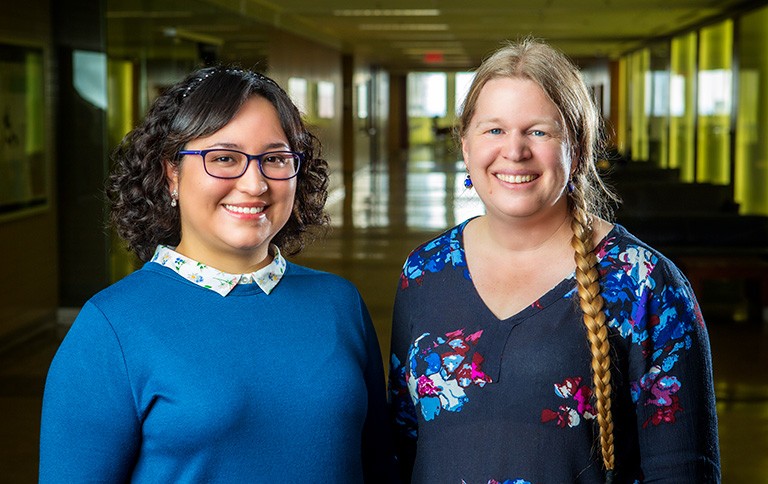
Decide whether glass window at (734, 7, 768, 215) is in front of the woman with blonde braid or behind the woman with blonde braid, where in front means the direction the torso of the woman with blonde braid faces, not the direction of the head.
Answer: behind

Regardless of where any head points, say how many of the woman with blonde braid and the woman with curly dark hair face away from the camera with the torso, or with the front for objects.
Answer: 0

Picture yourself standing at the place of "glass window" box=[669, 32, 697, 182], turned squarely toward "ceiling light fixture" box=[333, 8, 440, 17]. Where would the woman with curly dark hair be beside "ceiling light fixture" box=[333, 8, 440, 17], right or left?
left

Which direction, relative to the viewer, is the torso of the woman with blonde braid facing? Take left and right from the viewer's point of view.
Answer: facing the viewer and to the left of the viewer

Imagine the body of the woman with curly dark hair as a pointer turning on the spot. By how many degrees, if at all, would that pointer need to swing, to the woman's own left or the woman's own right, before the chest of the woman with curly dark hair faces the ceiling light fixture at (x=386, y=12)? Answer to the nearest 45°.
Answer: approximately 135° to the woman's own left

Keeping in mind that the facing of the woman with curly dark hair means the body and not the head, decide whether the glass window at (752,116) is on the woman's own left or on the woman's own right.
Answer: on the woman's own left

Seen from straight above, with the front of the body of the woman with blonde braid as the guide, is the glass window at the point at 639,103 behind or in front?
behind

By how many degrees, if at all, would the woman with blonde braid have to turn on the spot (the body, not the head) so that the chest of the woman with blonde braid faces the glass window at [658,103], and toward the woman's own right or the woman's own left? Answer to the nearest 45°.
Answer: approximately 135° to the woman's own right

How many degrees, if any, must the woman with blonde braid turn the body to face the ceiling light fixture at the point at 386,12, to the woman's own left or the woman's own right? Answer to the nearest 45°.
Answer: approximately 135° to the woman's own right

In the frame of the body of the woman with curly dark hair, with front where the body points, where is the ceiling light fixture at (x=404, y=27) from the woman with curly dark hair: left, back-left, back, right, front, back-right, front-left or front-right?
back-left

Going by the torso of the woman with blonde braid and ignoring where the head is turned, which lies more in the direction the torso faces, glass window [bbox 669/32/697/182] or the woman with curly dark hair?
the woman with curly dark hair
